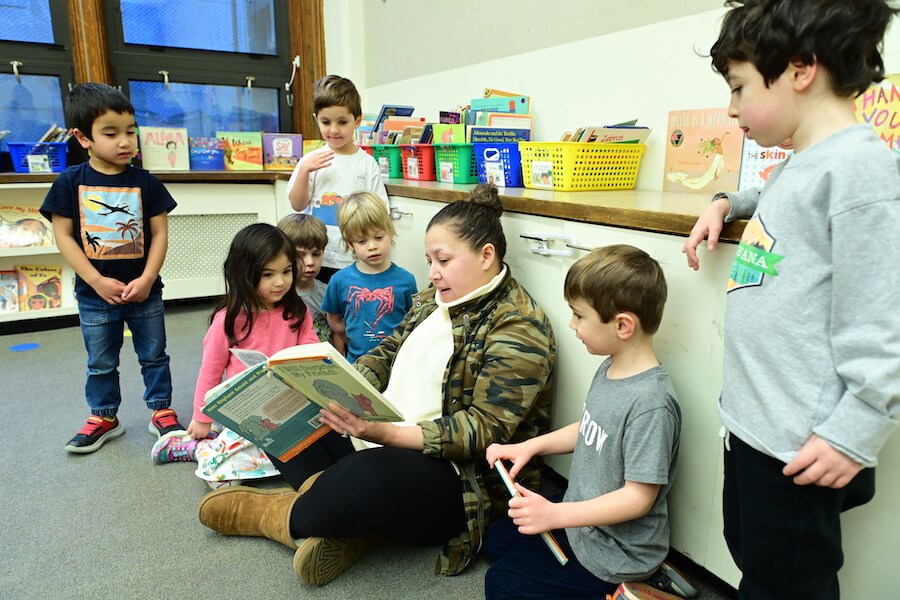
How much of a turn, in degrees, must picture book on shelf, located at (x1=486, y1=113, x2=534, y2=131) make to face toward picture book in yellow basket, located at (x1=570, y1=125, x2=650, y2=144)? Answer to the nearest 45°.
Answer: approximately 45° to its left

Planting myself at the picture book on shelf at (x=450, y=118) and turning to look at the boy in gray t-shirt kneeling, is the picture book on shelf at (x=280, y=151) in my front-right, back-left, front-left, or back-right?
back-right

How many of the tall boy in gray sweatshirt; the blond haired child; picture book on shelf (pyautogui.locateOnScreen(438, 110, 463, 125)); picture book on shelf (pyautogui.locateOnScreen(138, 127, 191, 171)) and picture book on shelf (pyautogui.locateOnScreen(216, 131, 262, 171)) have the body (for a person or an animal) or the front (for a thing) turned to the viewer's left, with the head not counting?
1

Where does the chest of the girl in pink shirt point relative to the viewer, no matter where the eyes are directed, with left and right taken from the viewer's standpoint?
facing the viewer and to the right of the viewer

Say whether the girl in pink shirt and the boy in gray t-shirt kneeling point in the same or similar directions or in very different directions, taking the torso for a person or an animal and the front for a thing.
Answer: very different directions

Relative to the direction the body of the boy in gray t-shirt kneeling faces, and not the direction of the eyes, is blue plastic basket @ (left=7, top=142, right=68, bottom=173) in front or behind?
in front

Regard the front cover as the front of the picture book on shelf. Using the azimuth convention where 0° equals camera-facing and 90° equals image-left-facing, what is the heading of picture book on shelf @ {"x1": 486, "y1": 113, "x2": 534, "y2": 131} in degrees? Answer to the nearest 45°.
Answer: approximately 0°

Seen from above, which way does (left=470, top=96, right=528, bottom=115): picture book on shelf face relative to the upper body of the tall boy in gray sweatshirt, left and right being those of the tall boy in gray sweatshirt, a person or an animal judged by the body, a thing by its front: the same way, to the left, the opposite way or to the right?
to the left

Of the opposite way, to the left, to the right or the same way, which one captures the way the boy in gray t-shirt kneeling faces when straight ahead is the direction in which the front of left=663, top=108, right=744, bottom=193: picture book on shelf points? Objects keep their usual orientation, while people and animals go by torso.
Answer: to the right

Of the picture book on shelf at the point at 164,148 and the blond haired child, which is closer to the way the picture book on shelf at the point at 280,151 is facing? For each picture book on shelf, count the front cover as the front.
the blond haired child

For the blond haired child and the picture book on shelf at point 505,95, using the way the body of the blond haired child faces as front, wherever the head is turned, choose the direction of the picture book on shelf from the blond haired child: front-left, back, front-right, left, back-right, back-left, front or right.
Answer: back-left

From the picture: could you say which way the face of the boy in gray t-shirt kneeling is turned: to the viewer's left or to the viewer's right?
to the viewer's left

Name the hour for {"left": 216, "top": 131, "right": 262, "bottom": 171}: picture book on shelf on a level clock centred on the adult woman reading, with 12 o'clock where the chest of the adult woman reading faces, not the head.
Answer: The picture book on shelf is roughly at 4 o'clock from the adult woman reading.

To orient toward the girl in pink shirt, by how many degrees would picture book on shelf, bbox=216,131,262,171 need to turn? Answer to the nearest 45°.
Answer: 0° — it already faces them

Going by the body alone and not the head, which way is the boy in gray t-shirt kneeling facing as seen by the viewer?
to the viewer's left

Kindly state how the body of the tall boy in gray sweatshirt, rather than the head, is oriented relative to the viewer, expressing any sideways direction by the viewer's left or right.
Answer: facing to the left of the viewer

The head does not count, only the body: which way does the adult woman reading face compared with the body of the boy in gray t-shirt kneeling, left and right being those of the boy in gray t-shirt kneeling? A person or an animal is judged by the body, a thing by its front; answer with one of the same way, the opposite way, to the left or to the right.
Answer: to the left
